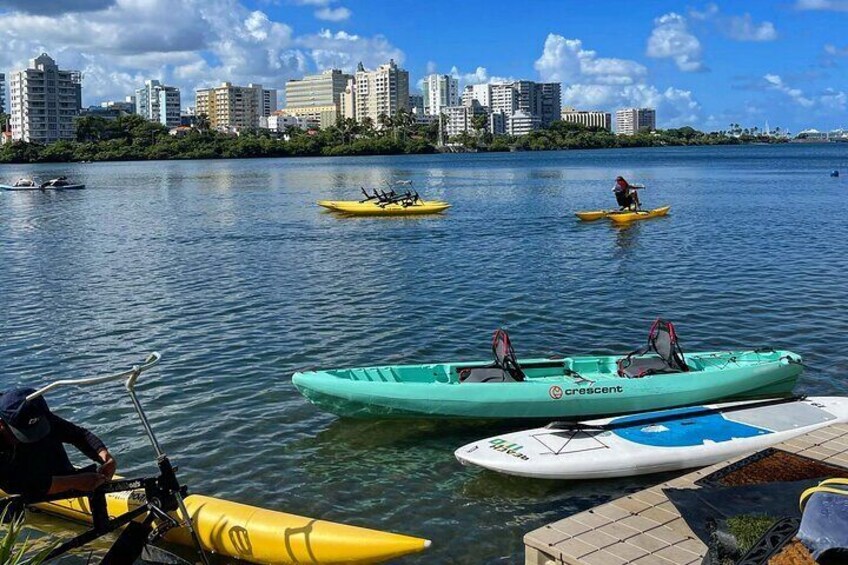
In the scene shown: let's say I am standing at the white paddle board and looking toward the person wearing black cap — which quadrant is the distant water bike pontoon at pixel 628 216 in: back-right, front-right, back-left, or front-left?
back-right

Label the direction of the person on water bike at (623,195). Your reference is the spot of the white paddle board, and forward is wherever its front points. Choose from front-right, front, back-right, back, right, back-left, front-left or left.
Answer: back-right

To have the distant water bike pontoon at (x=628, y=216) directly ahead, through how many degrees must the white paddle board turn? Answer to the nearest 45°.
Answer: approximately 135° to its right

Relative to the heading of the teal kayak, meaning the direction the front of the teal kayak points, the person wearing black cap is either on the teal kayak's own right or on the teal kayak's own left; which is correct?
on the teal kayak's own left

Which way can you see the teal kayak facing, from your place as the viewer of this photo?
facing to the left of the viewer

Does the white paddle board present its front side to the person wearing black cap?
yes

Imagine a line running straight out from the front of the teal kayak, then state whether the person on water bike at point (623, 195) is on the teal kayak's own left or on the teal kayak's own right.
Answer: on the teal kayak's own right

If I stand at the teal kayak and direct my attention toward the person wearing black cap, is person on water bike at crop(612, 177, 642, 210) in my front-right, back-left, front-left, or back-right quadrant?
back-right

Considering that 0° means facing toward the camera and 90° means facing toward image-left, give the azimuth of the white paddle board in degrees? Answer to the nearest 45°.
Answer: approximately 45°
